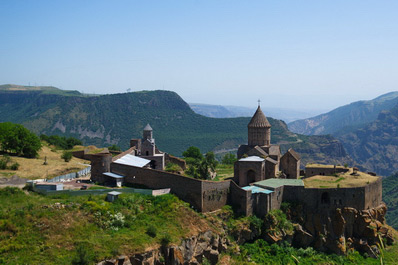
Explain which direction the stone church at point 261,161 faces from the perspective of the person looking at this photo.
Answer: facing the viewer and to the left of the viewer

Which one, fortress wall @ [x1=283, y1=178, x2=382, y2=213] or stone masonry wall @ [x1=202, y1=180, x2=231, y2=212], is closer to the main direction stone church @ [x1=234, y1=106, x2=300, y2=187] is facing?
the stone masonry wall

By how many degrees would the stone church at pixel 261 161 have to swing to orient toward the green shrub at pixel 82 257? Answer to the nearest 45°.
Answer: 0° — it already faces it

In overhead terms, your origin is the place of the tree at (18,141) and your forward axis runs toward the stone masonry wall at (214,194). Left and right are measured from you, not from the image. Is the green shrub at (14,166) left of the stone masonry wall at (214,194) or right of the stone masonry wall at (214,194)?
right

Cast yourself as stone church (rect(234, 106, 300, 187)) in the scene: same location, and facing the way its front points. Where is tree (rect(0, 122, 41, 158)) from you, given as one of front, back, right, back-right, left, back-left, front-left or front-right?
front-right
